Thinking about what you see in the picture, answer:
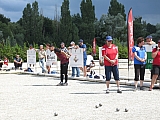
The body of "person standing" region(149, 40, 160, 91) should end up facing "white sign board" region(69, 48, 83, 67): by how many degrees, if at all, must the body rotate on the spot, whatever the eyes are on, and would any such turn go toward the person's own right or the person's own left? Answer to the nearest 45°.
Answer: approximately 135° to the person's own right

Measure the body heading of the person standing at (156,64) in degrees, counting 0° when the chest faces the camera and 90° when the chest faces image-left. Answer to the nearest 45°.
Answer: approximately 0°

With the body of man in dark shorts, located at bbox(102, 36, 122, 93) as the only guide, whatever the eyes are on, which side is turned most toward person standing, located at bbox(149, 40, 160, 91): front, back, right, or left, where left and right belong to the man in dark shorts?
left

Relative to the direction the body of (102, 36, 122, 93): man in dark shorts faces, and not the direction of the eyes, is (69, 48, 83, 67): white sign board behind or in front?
behind

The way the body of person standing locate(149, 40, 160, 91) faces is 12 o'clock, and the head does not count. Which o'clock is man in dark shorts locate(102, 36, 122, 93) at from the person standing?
The man in dark shorts is roughly at 2 o'clock from the person standing.

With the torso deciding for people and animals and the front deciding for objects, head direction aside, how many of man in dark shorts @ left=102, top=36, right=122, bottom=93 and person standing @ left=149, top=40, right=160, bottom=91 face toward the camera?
2

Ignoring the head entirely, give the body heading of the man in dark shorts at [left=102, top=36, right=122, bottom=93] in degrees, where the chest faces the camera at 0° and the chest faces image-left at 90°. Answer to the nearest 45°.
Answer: approximately 0°
